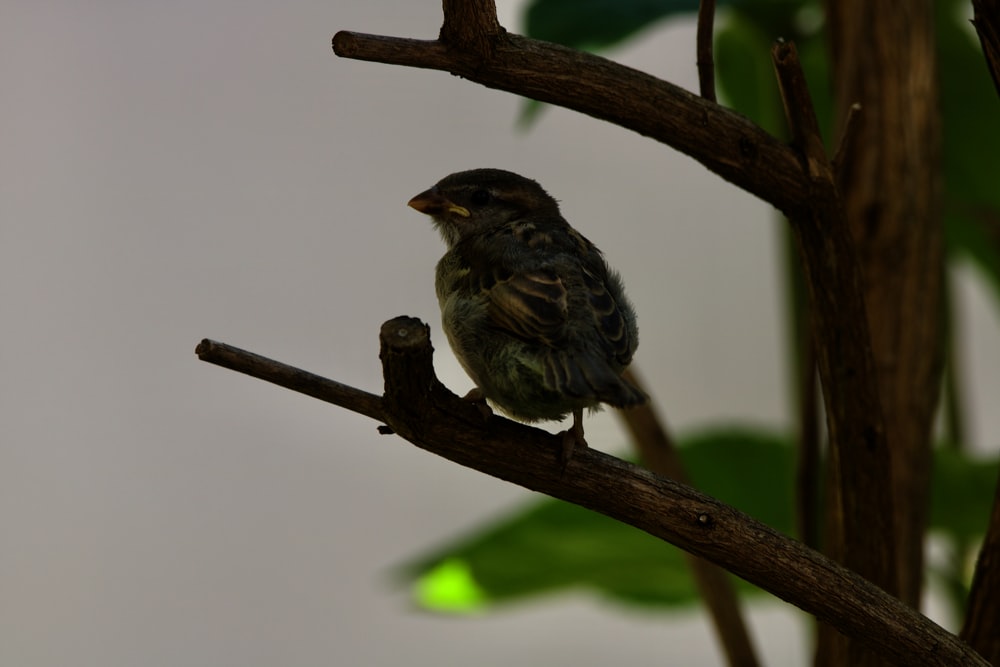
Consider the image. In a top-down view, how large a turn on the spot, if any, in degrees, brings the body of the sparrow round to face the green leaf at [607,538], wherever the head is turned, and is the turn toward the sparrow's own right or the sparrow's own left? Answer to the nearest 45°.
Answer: approximately 45° to the sparrow's own right

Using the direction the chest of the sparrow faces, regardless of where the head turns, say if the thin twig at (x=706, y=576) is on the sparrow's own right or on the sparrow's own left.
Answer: on the sparrow's own right

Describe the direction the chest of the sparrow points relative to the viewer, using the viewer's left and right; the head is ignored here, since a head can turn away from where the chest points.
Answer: facing away from the viewer and to the left of the viewer
